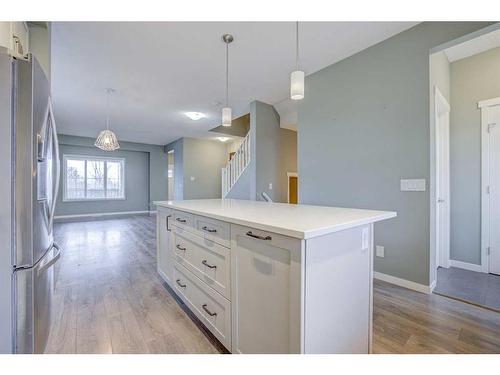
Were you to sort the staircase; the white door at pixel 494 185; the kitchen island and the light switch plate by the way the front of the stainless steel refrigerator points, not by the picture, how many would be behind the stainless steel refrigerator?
0

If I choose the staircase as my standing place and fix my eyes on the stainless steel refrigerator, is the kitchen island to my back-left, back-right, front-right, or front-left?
front-left

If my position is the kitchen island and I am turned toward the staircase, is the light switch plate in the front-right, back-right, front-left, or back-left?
front-right

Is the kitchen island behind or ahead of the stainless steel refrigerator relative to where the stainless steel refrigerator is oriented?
ahead

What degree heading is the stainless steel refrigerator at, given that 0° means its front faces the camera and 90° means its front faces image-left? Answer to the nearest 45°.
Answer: approximately 270°

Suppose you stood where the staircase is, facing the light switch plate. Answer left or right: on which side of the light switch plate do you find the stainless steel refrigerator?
right

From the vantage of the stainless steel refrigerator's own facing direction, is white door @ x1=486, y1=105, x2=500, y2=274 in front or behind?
in front

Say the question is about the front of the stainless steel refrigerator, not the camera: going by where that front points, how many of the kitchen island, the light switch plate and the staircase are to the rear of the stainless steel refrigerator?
0

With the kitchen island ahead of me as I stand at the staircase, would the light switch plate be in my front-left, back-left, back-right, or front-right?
front-left

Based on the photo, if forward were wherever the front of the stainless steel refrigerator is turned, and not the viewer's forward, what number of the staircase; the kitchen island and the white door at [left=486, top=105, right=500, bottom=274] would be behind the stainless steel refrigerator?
0

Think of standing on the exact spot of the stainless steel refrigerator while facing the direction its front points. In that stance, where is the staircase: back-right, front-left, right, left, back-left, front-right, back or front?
front-left

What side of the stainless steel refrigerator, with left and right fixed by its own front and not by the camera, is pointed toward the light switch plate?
front
